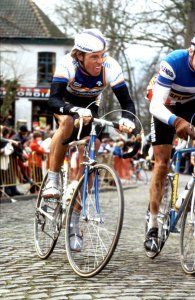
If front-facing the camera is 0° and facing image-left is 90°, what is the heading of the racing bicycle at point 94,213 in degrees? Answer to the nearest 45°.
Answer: approximately 315°

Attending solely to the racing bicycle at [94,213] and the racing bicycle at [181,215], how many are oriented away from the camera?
0

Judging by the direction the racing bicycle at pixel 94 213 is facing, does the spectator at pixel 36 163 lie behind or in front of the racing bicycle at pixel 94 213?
behind

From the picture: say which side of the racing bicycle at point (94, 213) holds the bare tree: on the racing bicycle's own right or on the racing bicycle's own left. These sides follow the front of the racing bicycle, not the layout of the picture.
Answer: on the racing bicycle's own left

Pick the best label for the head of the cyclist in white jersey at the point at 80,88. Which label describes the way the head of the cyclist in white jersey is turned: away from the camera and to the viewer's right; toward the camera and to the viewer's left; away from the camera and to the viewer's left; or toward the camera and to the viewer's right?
toward the camera and to the viewer's right

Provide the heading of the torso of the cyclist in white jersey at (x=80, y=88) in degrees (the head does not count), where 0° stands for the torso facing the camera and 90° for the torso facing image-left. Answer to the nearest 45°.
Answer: approximately 315°

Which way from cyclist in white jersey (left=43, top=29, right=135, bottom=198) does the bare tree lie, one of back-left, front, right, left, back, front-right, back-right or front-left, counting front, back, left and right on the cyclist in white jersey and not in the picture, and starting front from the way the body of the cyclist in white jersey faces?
back-left

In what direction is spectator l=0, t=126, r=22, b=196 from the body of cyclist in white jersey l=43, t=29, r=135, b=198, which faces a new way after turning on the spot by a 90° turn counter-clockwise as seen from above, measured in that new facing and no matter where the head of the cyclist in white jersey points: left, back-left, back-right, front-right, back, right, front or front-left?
front-left

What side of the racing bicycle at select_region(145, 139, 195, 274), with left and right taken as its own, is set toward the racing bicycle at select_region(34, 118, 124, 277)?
right

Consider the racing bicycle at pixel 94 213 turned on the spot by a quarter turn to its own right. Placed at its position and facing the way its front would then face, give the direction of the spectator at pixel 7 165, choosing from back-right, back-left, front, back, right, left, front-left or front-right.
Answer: back-right

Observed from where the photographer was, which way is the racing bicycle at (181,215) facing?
facing the viewer and to the right of the viewer
